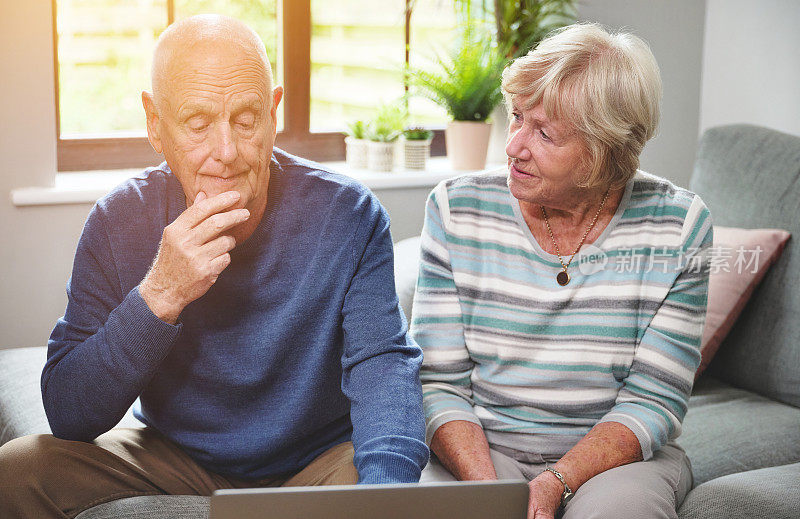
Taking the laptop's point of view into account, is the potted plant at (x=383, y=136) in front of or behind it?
in front

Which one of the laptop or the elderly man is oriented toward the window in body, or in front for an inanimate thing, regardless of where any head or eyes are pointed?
the laptop

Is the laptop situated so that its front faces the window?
yes

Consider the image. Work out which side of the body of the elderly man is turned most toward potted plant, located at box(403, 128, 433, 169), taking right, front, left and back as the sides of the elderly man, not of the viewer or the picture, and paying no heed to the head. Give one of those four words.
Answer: back

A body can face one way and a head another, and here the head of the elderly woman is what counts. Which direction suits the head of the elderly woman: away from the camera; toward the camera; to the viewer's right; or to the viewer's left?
to the viewer's left

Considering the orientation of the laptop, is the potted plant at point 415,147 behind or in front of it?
in front

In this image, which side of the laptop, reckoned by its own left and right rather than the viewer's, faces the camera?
back

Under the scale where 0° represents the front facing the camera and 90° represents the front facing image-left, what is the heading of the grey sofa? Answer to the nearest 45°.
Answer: approximately 0°

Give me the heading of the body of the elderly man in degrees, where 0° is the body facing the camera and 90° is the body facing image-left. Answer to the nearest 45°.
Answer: approximately 0°

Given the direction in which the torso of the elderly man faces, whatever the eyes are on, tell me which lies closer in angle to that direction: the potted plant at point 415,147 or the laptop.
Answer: the laptop

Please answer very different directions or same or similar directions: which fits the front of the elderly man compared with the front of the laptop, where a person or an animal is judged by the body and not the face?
very different directions

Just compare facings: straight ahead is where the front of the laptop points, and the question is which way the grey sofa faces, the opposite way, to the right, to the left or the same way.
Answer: the opposite way

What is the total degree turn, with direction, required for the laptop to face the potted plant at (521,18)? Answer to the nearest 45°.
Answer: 0° — it already faces it
